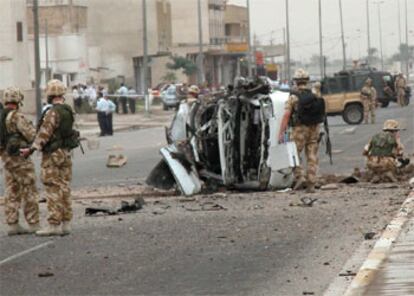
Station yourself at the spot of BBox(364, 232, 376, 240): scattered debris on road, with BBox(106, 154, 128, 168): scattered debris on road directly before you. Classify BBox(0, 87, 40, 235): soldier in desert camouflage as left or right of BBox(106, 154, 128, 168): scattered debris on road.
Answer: left

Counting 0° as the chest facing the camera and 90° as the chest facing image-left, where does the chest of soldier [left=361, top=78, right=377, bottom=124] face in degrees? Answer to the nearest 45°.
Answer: approximately 0°

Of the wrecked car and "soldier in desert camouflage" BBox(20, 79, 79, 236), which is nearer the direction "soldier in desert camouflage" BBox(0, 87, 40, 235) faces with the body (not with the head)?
the wrecked car

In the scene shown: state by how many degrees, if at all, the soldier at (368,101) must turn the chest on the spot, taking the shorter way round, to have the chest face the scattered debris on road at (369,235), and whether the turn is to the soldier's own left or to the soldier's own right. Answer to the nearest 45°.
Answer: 0° — they already face it
